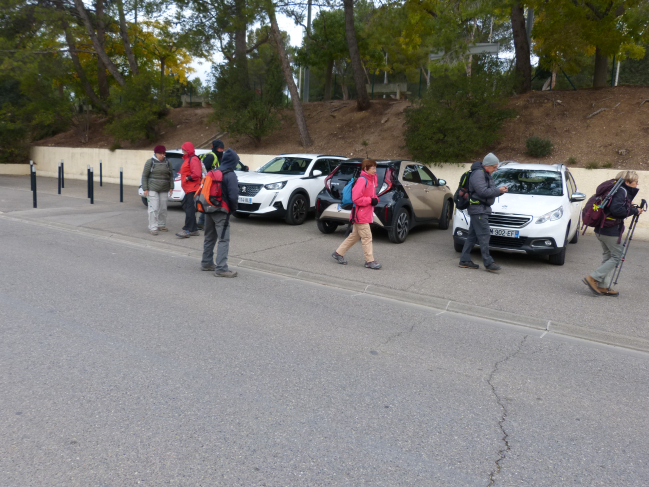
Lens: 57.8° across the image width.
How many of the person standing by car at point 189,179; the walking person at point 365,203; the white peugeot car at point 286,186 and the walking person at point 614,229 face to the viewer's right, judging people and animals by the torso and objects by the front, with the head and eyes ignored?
2

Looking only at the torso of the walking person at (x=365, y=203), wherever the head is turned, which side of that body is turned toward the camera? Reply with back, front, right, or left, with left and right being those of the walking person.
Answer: right

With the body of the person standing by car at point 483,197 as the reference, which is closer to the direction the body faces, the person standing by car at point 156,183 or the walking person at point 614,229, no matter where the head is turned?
the walking person

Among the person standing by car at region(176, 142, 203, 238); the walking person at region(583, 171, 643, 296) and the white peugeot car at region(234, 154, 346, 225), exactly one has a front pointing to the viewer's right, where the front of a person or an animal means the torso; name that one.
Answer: the walking person

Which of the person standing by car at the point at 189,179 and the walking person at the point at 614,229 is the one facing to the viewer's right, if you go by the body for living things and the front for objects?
the walking person

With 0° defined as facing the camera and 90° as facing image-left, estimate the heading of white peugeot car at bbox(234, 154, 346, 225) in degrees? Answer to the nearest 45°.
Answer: approximately 45°

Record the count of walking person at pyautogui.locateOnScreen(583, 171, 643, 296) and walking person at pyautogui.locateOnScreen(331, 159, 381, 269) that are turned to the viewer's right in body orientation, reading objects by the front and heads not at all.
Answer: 2

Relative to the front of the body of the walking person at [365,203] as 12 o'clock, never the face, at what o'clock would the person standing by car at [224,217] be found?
The person standing by car is roughly at 5 o'clock from the walking person.

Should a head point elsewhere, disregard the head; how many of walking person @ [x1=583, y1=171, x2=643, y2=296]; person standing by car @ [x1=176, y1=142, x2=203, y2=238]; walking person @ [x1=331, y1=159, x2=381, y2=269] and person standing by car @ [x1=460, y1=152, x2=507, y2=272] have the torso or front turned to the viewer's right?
3

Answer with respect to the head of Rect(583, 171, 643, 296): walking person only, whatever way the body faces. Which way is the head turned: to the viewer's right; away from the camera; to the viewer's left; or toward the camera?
to the viewer's right

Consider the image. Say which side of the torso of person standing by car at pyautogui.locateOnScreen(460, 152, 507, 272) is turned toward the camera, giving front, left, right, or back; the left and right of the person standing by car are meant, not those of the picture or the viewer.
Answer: right

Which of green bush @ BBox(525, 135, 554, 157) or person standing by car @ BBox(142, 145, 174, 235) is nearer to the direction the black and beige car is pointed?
the green bush
